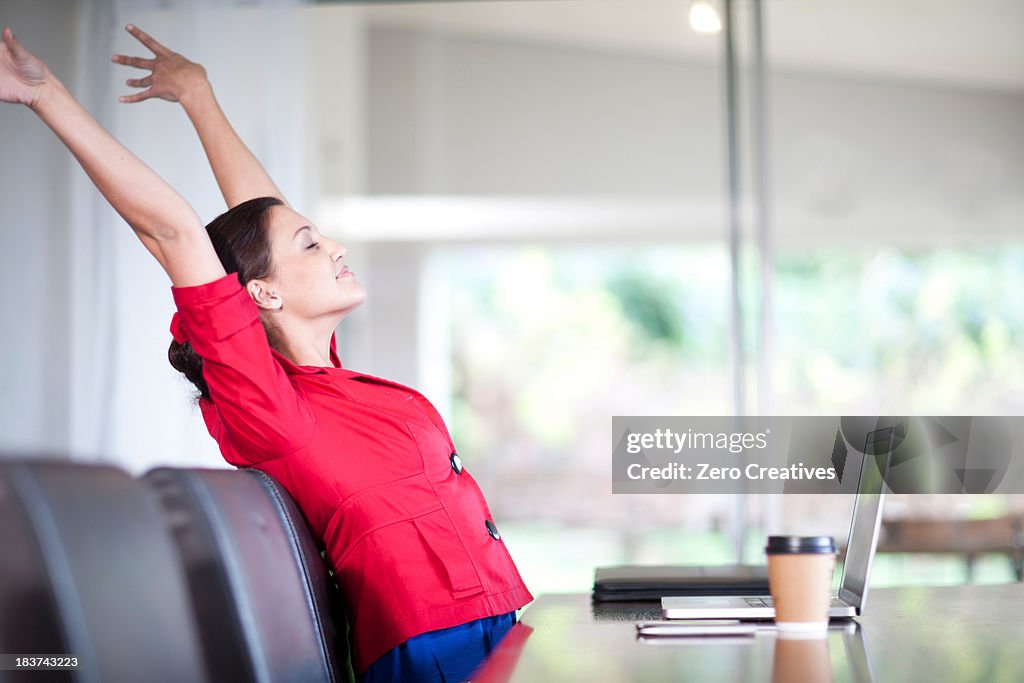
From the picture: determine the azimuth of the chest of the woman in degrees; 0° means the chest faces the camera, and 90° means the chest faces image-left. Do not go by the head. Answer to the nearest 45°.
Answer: approximately 270°

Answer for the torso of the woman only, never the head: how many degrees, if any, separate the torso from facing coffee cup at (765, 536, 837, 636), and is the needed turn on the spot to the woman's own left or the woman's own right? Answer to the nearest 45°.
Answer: approximately 45° to the woman's own right

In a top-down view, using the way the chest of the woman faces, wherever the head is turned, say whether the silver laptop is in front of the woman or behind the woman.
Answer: in front

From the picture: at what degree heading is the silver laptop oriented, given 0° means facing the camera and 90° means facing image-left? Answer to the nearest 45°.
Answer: approximately 90°

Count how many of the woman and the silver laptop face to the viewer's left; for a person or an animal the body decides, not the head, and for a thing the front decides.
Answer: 1

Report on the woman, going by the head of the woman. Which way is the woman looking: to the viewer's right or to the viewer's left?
to the viewer's right
